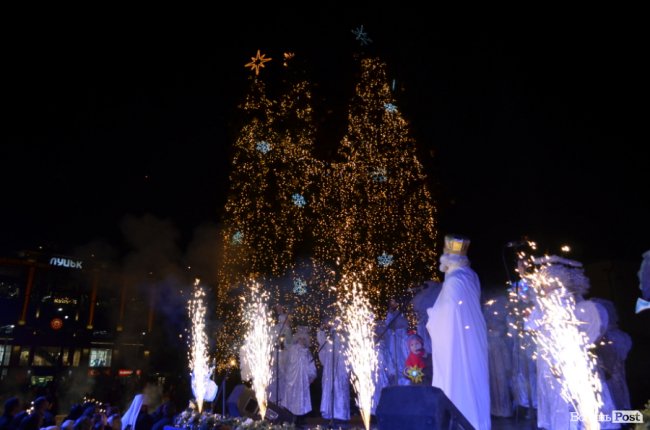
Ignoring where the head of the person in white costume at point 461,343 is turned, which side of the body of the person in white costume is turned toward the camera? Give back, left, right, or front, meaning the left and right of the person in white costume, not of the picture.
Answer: left

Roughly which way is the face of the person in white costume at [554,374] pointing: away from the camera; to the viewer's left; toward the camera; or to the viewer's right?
to the viewer's left

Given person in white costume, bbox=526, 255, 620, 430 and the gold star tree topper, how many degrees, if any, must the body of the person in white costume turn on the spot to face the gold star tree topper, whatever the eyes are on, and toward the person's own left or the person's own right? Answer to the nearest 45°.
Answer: approximately 90° to the person's own right

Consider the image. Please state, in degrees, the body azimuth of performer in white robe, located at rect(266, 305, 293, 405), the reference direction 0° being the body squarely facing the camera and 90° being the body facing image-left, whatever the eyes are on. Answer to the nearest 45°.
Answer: approximately 45°

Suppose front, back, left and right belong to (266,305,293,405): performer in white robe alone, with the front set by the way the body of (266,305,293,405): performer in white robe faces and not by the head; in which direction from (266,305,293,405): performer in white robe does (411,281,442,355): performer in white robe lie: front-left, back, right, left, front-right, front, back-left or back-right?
back-left

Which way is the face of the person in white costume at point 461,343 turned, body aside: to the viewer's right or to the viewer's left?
to the viewer's left

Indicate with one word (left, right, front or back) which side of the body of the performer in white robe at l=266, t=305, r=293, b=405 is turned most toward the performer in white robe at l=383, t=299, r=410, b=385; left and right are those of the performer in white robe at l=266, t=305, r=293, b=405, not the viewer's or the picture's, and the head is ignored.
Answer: left
